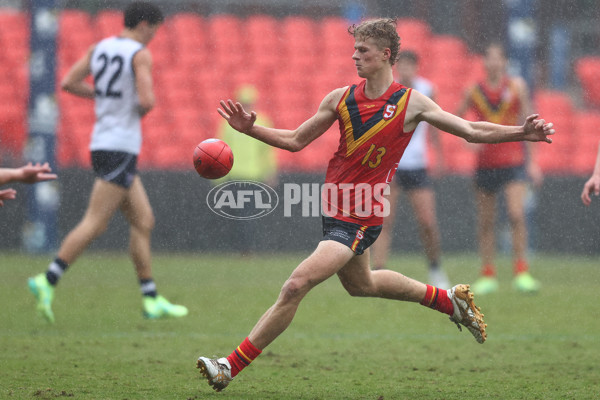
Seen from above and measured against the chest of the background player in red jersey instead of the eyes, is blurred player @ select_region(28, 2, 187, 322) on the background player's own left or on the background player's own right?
on the background player's own right

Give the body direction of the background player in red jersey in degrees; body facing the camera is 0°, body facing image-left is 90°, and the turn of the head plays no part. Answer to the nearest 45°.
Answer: approximately 0°

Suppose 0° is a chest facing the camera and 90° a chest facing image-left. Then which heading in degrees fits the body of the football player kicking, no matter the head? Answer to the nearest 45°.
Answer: approximately 45°

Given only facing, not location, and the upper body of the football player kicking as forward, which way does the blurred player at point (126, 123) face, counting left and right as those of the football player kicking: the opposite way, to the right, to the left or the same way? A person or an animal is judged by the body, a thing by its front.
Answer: the opposite way

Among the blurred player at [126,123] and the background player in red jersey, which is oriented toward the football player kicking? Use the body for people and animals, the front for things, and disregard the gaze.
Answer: the background player in red jersey

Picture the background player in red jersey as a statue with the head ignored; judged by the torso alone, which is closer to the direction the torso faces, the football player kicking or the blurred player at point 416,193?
the football player kicking

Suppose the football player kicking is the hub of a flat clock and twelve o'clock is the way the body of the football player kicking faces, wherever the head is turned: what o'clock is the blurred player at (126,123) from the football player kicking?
The blurred player is roughly at 3 o'clock from the football player kicking.

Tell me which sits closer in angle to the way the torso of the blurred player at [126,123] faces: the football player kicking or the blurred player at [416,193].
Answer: the blurred player

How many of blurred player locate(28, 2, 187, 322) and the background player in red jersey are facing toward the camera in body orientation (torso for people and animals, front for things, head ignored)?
1

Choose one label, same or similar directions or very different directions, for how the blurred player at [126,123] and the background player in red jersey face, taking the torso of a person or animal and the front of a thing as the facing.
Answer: very different directions
